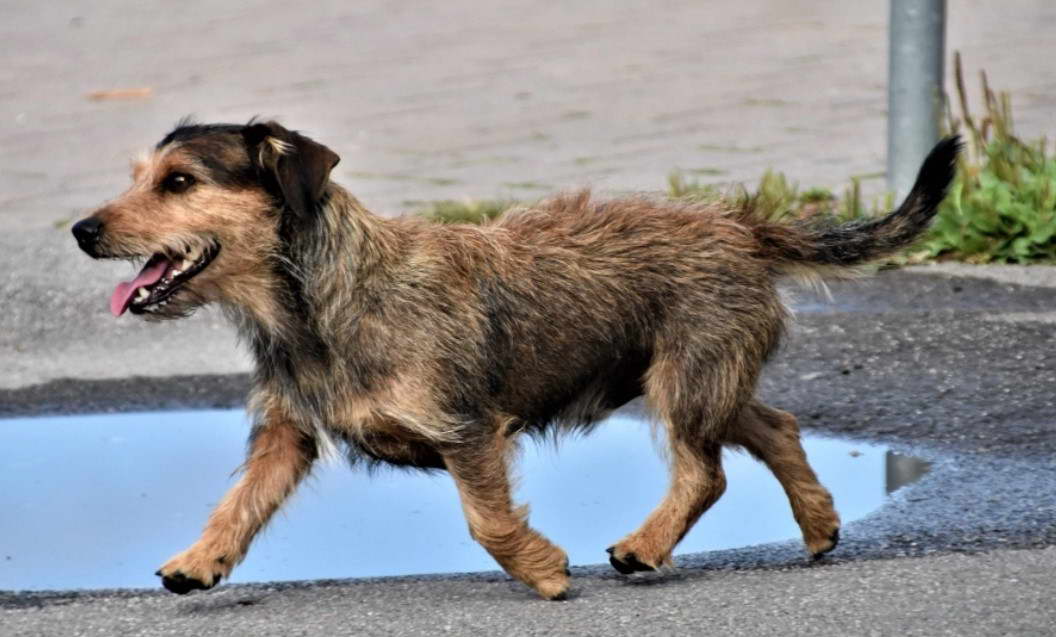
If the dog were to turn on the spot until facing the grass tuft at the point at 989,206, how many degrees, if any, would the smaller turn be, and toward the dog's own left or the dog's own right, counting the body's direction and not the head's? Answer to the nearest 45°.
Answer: approximately 135° to the dog's own right

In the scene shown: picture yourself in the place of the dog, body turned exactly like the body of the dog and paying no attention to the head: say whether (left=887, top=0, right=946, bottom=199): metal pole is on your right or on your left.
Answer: on your right

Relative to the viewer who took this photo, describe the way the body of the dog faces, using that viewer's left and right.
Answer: facing to the left of the viewer
